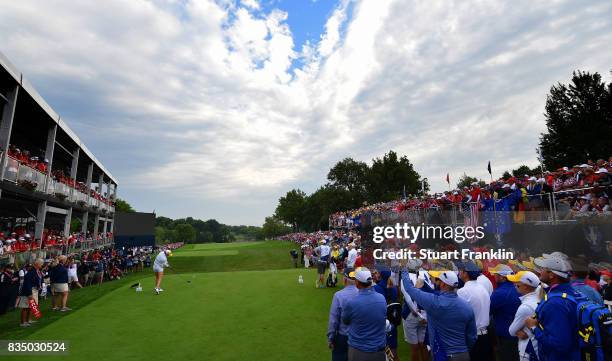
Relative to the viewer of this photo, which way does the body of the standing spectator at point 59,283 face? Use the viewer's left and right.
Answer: facing away from the viewer and to the right of the viewer

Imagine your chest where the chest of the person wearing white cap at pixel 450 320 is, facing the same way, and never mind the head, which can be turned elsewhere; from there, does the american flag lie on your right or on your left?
on your right

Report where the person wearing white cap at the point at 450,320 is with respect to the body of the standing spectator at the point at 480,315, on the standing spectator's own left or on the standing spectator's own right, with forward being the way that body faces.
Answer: on the standing spectator's own left

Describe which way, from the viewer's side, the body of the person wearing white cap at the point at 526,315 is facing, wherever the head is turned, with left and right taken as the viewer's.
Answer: facing to the left of the viewer

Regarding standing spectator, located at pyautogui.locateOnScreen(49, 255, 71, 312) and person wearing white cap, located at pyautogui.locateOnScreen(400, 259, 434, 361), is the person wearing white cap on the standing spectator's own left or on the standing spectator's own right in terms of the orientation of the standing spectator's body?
on the standing spectator's own right

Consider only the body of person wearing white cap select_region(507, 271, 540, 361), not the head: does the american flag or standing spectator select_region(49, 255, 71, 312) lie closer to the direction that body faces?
the standing spectator

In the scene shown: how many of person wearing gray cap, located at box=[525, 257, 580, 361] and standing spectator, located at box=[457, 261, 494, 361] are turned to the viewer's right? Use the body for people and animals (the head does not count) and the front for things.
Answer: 0

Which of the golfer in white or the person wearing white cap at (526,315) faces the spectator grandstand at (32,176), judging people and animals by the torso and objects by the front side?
the person wearing white cap

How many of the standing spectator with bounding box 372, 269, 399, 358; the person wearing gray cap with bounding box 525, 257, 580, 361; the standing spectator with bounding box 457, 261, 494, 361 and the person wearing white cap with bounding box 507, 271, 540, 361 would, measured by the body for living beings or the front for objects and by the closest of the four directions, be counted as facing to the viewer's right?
0

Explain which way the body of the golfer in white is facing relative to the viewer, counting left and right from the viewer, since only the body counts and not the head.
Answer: facing to the right of the viewer
